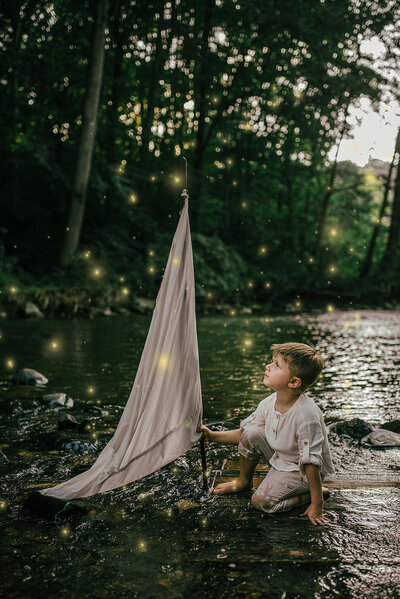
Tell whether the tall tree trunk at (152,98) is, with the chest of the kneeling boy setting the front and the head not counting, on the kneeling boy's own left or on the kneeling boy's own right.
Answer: on the kneeling boy's own right

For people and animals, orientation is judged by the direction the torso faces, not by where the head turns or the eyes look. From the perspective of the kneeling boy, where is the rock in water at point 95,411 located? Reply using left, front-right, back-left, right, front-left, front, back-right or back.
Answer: right

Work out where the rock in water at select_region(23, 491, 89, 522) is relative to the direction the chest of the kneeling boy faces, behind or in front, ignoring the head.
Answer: in front

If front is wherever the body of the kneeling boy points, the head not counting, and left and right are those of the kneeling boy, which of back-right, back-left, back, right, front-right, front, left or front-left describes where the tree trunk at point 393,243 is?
back-right

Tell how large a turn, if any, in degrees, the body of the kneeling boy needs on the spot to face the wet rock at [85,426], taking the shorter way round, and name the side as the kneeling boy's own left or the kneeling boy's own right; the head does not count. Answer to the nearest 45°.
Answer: approximately 90° to the kneeling boy's own right

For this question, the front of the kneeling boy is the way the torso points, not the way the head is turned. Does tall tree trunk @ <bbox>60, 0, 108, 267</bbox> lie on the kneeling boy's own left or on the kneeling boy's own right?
on the kneeling boy's own right

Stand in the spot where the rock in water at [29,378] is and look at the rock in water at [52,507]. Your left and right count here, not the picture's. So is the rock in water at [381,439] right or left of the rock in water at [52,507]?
left

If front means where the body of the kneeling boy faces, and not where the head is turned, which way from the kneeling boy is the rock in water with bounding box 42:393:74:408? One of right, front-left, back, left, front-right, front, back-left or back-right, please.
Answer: right

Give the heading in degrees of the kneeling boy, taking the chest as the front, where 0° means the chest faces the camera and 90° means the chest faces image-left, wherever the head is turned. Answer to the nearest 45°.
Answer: approximately 45°

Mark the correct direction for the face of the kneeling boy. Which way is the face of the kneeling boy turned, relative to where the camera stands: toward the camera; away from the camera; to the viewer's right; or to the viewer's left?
to the viewer's left
